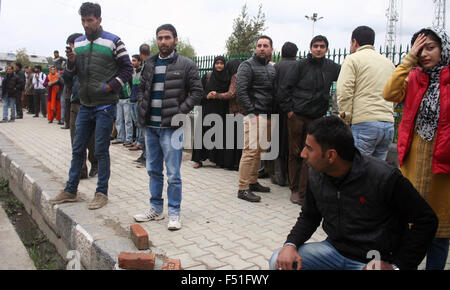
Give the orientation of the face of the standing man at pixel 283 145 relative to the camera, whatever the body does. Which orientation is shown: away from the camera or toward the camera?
away from the camera

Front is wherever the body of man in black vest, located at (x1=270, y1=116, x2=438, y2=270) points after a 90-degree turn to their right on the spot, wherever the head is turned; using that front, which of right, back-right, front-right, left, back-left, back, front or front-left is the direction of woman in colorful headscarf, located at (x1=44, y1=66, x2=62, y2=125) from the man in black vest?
front

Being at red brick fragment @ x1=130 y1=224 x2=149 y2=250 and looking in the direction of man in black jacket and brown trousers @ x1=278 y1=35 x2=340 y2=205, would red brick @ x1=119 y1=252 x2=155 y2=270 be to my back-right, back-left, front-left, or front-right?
back-right

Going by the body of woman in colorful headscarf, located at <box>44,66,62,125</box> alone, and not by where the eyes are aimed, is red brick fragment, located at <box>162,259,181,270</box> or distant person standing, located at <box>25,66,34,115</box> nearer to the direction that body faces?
the red brick fragment

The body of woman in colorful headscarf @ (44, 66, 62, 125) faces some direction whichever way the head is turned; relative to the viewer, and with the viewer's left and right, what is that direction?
facing the viewer

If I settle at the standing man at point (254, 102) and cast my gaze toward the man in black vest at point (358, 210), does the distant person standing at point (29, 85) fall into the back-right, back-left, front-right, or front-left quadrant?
back-right

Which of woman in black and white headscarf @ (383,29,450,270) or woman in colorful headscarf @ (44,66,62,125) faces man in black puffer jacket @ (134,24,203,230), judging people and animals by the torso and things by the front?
woman in colorful headscarf @ (44,66,62,125)

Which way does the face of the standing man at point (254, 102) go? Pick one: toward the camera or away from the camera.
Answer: toward the camera

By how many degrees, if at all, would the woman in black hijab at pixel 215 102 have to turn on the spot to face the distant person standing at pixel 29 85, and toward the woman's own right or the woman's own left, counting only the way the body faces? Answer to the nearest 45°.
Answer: approximately 135° to the woman's own right

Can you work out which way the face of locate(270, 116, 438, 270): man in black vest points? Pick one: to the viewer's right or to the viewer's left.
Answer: to the viewer's left

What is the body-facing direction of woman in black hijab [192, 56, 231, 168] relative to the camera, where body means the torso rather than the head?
toward the camera
